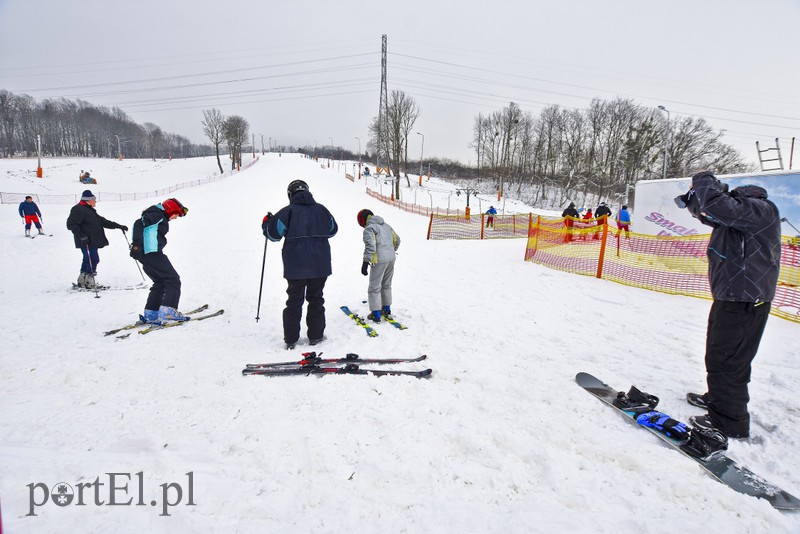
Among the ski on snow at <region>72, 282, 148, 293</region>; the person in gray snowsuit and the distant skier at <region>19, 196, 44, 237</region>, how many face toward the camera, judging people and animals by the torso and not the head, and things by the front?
1

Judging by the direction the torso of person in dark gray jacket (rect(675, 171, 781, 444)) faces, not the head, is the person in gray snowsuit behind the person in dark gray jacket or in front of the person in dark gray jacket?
in front

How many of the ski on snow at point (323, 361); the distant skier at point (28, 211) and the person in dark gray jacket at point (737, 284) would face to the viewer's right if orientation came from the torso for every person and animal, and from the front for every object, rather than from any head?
1

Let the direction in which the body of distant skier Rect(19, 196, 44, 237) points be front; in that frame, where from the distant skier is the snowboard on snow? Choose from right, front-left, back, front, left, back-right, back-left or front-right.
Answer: front

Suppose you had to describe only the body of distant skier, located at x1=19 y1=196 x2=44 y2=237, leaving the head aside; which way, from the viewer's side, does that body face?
toward the camera

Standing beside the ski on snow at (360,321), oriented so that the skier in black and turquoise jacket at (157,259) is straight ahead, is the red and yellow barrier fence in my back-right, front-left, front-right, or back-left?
back-right

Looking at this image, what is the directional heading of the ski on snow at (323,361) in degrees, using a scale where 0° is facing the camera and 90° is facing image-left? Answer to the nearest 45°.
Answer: approximately 270°

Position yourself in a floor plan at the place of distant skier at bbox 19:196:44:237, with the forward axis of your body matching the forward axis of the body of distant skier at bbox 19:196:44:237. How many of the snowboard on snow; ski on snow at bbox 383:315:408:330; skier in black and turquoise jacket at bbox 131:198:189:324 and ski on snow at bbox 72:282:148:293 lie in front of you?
4

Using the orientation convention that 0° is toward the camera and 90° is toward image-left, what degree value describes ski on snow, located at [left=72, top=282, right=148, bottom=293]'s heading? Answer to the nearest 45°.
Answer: approximately 270°

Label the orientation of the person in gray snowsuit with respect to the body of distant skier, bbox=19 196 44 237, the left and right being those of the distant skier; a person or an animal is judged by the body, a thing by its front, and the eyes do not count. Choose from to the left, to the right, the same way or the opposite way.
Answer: the opposite way

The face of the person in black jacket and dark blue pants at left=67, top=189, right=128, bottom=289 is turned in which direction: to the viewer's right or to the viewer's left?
to the viewer's right

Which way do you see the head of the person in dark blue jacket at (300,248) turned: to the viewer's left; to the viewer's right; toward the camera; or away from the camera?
away from the camera

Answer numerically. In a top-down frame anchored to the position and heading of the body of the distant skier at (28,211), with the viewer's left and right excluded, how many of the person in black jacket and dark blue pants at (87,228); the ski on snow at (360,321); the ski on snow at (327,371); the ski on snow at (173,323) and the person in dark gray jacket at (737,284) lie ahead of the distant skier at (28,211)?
5

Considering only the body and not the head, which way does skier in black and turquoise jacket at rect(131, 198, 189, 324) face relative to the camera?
to the viewer's right

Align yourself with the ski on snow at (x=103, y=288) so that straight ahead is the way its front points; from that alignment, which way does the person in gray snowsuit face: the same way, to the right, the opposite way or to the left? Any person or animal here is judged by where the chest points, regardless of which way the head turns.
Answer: to the left
